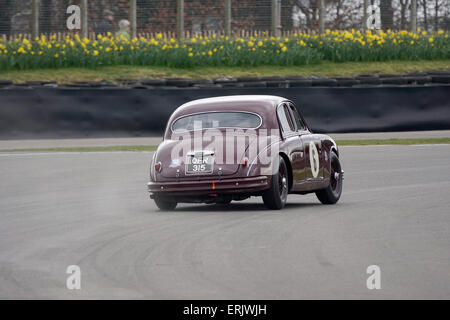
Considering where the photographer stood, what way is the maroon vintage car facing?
facing away from the viewer and to the right of the viewer
